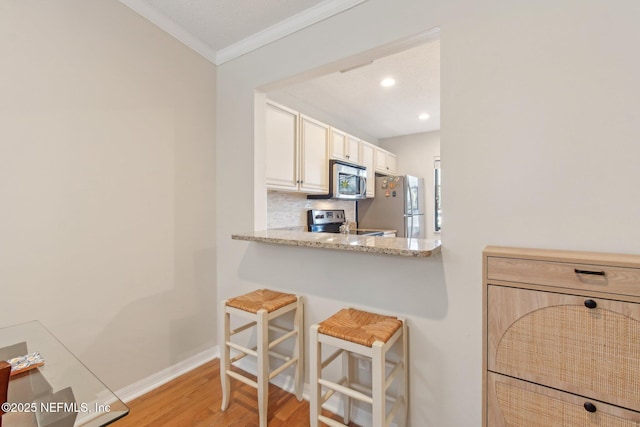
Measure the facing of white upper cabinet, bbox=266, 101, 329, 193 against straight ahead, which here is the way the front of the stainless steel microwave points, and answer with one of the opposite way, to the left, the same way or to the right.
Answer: the same way

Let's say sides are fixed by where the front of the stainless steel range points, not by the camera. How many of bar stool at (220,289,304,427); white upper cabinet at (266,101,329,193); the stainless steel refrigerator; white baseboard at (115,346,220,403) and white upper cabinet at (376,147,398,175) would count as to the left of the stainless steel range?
2

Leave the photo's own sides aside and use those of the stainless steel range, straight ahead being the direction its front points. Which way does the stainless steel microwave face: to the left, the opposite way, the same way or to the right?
the same way

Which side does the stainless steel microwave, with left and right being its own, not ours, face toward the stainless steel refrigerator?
left

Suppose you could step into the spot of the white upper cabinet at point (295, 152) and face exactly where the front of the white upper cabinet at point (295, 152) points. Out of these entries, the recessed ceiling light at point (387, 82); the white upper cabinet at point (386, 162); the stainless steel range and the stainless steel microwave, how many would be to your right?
0

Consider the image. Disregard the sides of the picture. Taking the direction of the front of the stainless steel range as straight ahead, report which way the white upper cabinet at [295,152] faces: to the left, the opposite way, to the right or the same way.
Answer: the same way

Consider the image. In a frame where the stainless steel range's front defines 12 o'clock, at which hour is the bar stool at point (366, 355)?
The bar stool is roughly at 1 o'clock from the stainless steel range.

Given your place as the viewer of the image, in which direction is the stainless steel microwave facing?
facing the viewer and to the right of the viewer

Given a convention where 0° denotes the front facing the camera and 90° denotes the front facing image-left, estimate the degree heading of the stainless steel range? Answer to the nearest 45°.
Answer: approximately 315°

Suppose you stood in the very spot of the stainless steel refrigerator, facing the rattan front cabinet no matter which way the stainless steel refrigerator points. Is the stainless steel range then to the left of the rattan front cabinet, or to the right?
right

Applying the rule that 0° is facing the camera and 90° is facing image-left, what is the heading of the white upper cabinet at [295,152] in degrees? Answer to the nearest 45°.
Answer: approximately 315°

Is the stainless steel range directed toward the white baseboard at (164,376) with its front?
no

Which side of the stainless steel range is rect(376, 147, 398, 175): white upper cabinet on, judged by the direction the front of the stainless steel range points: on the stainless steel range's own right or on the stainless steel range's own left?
on the stainless steel range's own left

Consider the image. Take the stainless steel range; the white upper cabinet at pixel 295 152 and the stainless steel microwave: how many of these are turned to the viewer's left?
0

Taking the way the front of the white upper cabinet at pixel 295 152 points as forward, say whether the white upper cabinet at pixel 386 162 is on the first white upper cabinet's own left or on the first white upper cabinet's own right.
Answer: on the first white upper cabinet's own left

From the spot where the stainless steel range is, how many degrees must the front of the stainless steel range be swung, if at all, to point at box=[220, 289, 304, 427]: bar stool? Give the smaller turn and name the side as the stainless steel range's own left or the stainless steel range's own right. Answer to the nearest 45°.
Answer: approximately 45° to the stainless steel range's own right
